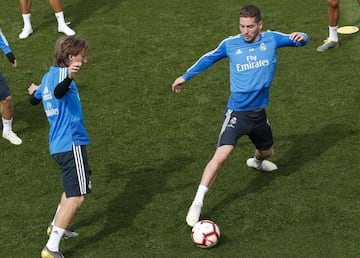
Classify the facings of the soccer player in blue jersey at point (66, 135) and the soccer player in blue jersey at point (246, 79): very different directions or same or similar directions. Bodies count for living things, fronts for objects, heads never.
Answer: very different directions

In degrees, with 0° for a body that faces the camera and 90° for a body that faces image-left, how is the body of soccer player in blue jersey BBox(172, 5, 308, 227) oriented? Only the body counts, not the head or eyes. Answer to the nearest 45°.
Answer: approximately 0°

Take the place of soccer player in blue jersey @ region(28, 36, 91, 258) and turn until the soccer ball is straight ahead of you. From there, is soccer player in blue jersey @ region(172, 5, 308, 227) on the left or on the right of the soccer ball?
left

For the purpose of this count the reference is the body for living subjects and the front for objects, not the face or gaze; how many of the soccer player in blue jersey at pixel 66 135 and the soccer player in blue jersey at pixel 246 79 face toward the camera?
1

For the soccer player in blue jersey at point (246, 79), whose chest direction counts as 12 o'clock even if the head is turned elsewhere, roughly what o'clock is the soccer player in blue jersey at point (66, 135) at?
the soccer player in blue jersey at point (66, 135) is roughly at 2 o'clock from the soccer player in blue jersey at point (246, 79).

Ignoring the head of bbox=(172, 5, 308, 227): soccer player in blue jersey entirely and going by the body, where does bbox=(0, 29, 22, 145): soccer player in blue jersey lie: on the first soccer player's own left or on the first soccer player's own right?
on the first soccer player's own right
